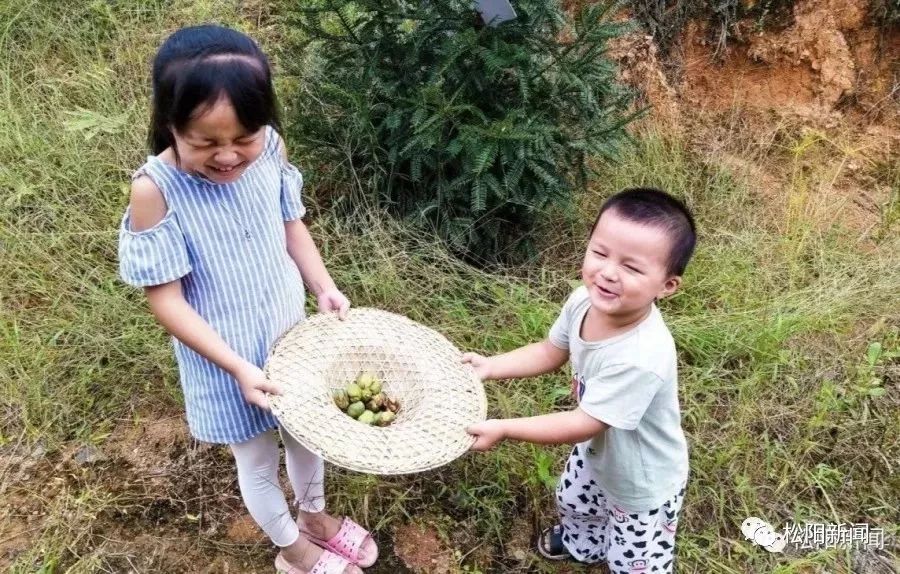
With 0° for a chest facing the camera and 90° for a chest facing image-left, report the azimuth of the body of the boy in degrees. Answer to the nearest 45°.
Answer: approximately 45°

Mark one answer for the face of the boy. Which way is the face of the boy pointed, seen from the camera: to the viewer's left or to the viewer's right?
to the viewer's left

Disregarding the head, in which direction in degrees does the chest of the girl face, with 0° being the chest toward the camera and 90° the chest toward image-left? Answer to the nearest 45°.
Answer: approximately 315°

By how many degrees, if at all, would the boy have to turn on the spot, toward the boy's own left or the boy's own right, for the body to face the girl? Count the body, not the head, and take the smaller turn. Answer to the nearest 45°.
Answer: approximately 45° to the boy's own right

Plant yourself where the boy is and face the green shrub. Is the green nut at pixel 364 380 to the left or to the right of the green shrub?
left

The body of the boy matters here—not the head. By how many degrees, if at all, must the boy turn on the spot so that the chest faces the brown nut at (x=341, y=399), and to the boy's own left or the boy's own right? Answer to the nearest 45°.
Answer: approximately 45° to the boy's own right
